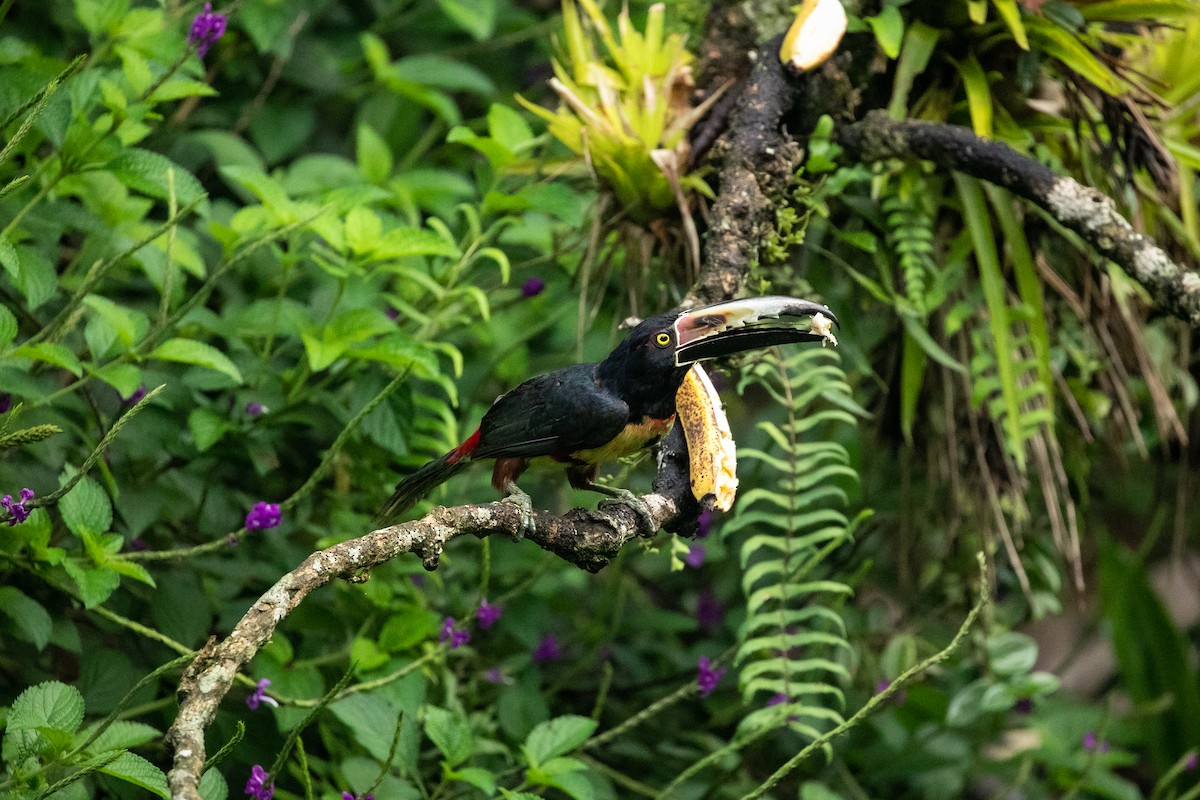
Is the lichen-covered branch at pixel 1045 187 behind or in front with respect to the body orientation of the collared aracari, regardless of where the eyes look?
in front

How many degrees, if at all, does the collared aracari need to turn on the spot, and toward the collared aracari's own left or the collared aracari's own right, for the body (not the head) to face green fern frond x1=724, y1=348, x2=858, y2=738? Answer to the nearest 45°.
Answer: approximately 45° to the collared aracari's own left

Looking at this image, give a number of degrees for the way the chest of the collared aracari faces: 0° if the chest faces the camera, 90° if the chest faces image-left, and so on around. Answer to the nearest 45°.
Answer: approximately 270°

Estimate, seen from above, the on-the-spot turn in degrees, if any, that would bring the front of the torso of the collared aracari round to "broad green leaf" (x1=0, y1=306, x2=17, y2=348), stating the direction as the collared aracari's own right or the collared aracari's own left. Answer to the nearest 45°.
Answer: approximately 180°

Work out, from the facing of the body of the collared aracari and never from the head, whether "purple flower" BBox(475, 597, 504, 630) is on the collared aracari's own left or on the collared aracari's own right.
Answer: on the collared aracari's own left

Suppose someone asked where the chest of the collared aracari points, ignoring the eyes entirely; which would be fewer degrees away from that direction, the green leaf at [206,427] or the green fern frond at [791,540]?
the green fern frond

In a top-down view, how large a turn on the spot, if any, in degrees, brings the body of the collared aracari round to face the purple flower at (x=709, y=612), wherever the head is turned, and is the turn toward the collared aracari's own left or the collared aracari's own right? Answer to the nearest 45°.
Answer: approximately 90° to the collared aracari's own left

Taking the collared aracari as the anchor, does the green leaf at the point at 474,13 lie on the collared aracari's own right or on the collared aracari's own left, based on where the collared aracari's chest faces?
on the collared aracari's own left

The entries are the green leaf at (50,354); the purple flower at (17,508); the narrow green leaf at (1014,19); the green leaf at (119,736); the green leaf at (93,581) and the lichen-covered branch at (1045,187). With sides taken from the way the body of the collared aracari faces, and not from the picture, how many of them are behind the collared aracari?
4

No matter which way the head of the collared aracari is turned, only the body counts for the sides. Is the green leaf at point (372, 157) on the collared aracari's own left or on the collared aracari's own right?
on the collared aracari's own left

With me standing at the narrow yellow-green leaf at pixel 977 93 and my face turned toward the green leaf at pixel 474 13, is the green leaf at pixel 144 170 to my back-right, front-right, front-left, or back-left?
front-left

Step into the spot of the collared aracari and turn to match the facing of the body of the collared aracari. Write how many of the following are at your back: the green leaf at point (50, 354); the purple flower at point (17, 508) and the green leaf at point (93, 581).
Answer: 3

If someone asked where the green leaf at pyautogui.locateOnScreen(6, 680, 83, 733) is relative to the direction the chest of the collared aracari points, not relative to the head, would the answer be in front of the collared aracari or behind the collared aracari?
behind

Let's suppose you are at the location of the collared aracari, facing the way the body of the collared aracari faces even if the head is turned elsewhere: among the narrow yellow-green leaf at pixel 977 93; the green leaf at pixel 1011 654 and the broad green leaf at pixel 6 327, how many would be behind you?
1

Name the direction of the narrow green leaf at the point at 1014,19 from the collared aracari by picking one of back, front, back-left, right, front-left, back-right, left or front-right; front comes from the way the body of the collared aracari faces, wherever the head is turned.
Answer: front-left

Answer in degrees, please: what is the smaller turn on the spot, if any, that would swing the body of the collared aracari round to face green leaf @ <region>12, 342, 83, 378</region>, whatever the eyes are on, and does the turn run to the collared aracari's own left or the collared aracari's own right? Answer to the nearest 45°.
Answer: approximately 180°

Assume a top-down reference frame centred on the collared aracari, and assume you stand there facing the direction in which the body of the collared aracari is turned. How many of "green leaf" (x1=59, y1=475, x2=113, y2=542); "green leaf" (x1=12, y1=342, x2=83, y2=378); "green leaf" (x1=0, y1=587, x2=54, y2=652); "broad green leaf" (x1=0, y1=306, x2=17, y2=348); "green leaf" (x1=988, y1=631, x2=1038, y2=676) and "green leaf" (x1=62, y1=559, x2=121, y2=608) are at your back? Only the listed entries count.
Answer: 5

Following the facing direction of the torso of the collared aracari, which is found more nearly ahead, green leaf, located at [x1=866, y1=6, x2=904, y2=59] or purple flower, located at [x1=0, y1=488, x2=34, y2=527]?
the green leaf
